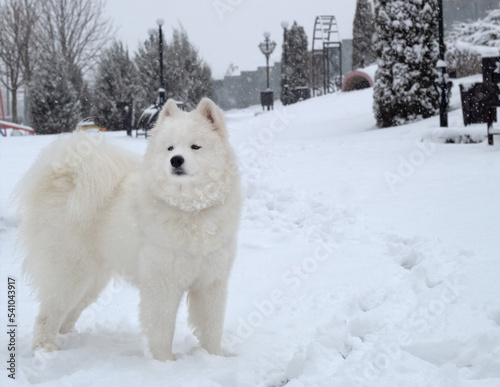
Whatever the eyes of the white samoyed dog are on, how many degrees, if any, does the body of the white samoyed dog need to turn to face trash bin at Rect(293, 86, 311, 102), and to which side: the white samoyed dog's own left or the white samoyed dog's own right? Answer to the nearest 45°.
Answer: approximately 135° to the white samoyed dog's own left

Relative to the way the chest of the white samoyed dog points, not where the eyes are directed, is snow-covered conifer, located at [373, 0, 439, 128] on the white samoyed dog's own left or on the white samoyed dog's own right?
on the white samoyed dog's own left

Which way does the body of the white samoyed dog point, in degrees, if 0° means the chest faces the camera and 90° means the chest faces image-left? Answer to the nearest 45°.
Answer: approximately 315°

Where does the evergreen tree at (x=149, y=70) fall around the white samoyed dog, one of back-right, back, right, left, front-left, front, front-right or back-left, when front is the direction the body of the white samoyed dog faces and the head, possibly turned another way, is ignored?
back-left

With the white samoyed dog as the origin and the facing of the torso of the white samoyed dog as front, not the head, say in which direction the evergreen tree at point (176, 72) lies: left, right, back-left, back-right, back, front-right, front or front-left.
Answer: back-left

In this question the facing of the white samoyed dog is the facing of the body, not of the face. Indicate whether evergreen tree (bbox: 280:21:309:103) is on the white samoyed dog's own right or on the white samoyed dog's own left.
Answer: on the white samoyed dog's own left

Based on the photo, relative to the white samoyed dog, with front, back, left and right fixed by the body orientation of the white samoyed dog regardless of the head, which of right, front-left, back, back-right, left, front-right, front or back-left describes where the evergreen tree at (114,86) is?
back-left
